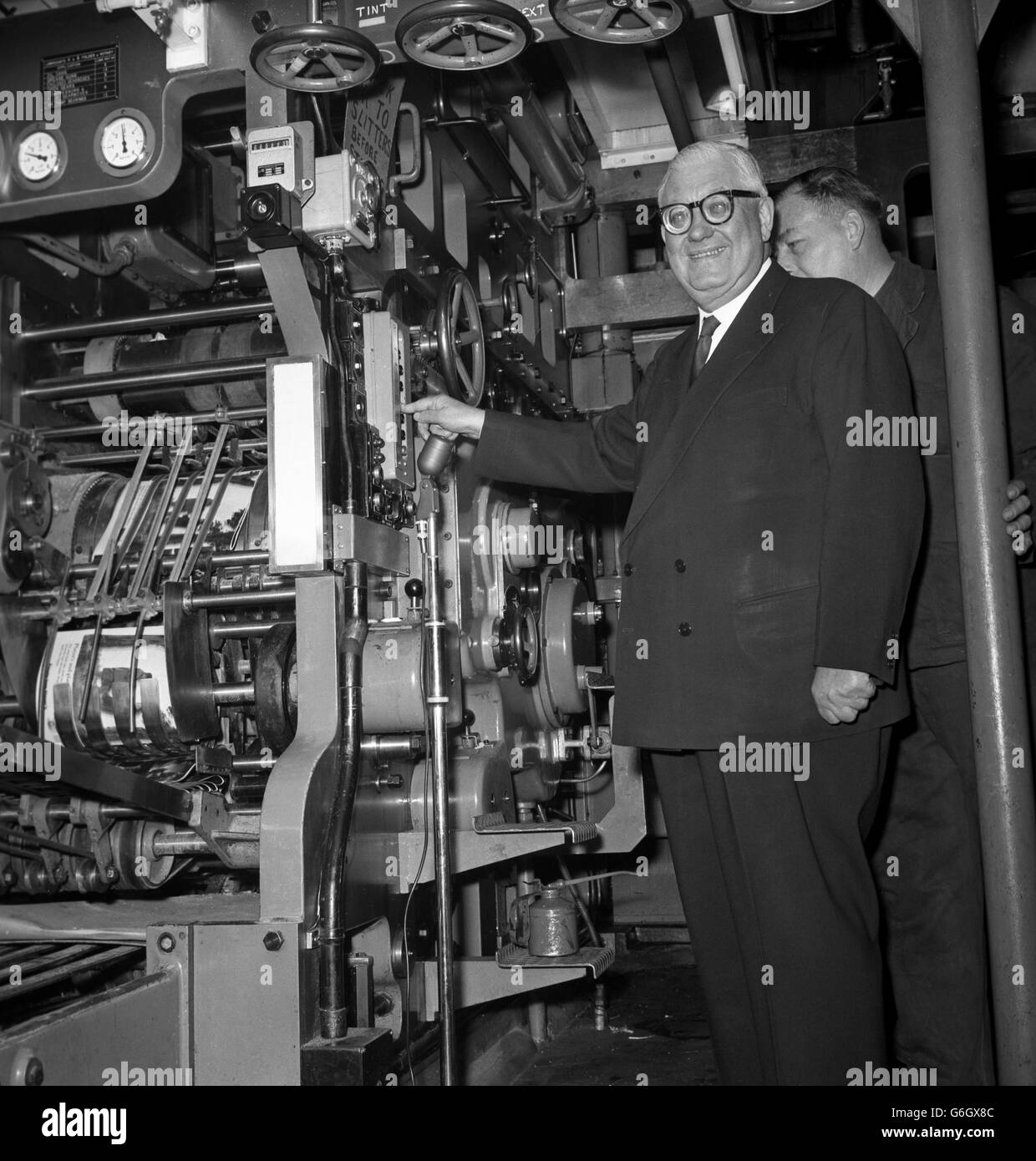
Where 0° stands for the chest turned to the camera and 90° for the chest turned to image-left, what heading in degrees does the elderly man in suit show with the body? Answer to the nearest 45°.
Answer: approximately 45°
